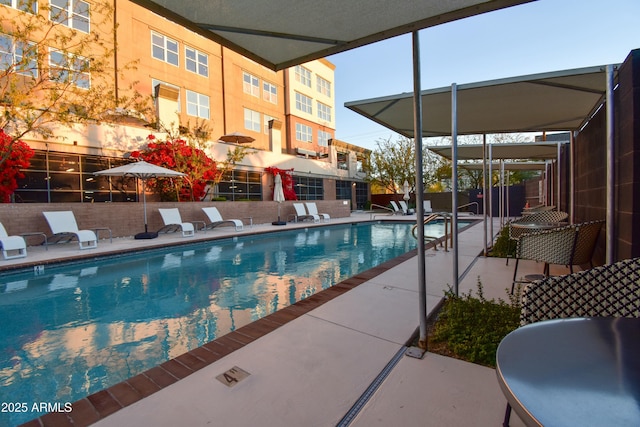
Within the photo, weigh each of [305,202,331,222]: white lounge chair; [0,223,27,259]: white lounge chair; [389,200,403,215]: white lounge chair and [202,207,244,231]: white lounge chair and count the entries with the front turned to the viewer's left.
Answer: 0

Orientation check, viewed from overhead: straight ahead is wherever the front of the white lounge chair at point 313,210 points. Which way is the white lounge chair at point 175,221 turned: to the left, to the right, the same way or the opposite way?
the same way

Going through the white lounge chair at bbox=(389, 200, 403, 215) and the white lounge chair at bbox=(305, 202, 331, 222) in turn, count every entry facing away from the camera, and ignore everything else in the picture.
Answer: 0

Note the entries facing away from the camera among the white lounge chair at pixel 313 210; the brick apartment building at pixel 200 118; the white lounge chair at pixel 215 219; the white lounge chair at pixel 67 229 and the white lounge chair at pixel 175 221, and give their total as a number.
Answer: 0

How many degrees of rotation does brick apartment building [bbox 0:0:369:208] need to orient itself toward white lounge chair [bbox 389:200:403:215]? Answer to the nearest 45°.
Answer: approximately 45° to its left

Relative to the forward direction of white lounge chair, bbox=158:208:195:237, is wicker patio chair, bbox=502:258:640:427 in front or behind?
in front

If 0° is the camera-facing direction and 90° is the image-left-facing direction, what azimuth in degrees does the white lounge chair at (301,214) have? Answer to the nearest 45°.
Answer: approximately 315°

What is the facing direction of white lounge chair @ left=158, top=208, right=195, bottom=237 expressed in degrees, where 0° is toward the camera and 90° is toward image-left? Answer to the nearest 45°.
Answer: approximately 315°

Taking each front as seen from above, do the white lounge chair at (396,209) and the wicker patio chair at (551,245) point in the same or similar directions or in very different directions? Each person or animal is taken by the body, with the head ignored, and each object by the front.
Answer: very different directions

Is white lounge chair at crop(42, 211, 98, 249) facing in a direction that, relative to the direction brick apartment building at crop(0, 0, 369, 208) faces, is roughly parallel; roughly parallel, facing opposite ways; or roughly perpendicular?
roughly parallel

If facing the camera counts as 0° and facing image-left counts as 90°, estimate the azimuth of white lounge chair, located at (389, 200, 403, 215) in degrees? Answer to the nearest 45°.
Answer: approximately 315°

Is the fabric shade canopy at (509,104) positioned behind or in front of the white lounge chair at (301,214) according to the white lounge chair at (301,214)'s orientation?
in front

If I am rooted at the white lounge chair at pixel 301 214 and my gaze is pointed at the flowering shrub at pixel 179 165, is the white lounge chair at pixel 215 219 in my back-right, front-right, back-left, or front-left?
front-left

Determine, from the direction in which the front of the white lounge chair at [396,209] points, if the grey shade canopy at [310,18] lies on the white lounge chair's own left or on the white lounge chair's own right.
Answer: on the white lounge chair's own right

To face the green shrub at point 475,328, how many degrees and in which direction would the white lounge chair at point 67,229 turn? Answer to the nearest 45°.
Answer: approximately 45° to its right

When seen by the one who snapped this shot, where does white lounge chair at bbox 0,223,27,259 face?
facing the viewer and to the right of the viewer
